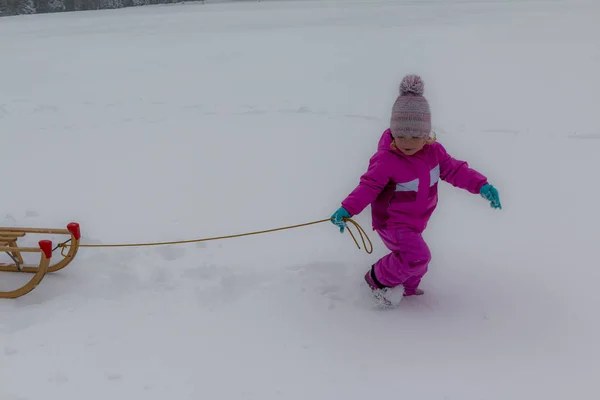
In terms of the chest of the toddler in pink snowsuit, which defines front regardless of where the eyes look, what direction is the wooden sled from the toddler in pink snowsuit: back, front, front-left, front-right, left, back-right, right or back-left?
back-right

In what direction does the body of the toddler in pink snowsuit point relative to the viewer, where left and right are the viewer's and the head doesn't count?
facing the viewer and to the right of the viewer
